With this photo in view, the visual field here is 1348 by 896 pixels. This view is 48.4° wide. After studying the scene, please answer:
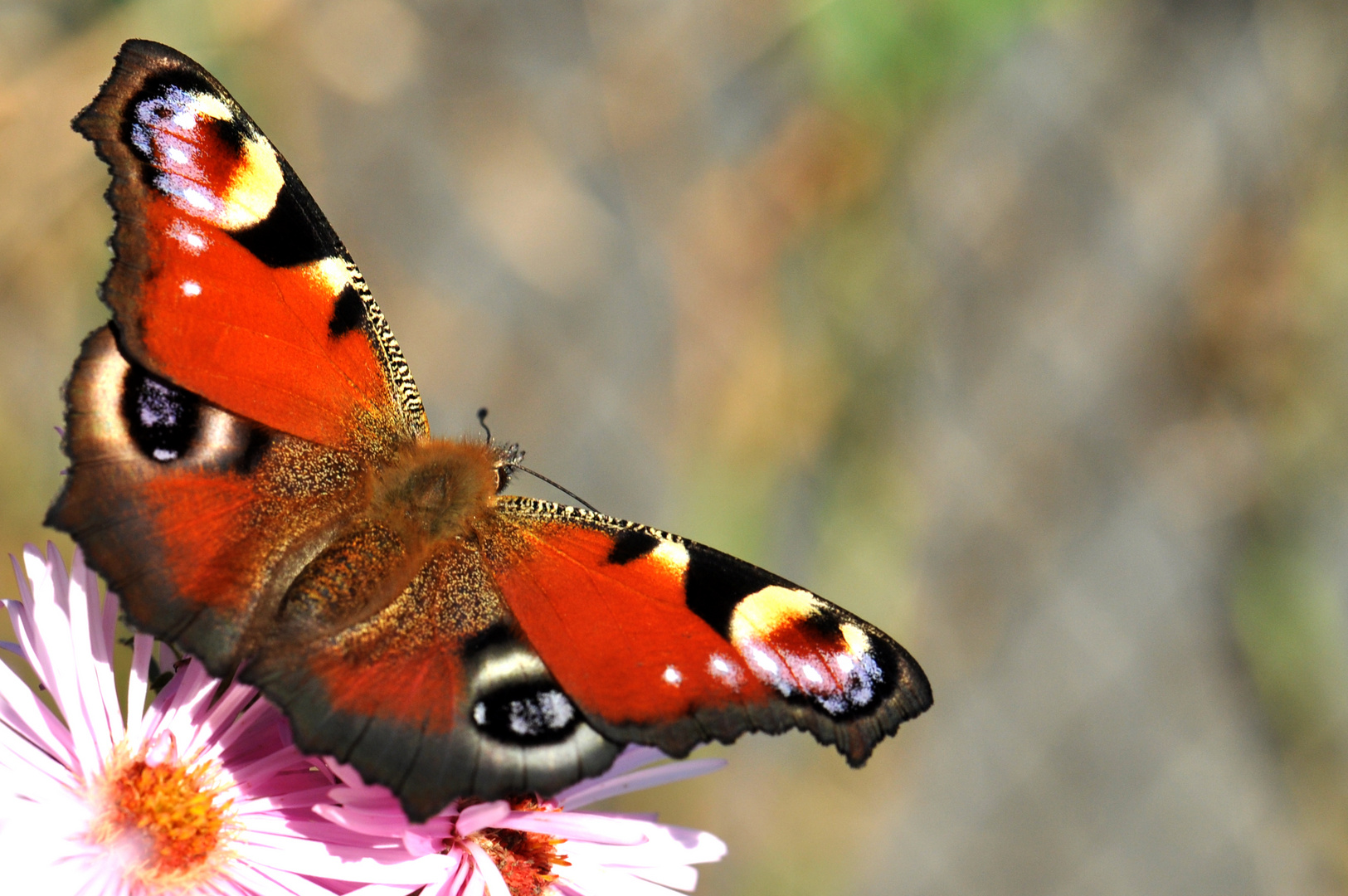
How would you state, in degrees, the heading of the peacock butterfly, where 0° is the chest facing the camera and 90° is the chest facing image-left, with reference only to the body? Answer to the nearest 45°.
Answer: approximately 225°
